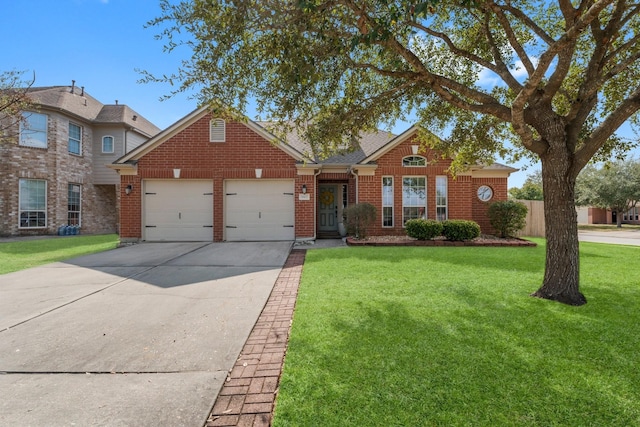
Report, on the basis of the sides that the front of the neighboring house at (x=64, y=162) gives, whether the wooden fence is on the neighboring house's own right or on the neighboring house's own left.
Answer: on the neighboring house's own left

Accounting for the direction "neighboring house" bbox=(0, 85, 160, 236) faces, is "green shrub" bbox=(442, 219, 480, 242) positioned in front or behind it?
in front

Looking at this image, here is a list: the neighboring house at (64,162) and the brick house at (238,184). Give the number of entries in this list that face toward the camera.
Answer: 2

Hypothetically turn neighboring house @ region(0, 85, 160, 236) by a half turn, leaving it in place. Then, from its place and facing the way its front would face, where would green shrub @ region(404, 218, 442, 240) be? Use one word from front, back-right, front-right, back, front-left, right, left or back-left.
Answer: back-right

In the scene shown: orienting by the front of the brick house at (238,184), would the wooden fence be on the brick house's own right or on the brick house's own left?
on the brick house's own left

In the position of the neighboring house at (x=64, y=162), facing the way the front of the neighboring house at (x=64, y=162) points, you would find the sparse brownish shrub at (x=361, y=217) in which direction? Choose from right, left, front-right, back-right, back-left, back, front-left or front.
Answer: front-left

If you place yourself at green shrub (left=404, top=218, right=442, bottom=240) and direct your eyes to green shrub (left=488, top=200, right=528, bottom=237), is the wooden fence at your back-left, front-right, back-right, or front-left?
front-left

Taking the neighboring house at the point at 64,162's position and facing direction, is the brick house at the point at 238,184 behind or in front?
in front

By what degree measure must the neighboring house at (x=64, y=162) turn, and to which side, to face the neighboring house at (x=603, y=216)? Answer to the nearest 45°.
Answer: approximately 90° to its left

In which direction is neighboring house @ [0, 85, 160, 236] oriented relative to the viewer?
toward the camera

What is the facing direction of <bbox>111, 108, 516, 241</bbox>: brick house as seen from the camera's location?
facing the viewer

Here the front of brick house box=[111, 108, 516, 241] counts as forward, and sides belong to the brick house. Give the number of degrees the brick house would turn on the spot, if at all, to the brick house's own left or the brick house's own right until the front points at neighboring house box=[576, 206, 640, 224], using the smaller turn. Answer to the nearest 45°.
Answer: approximately 135° to the brick house's own left
